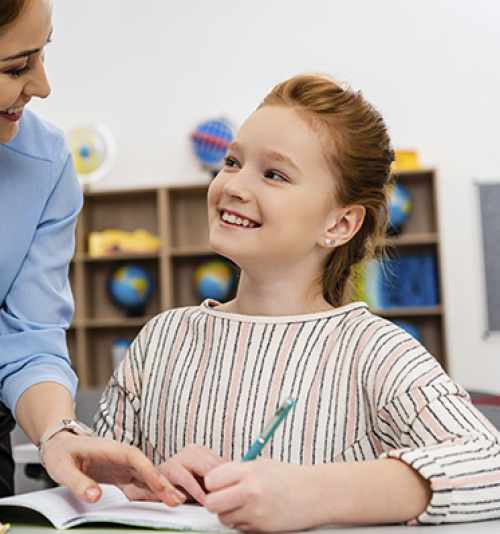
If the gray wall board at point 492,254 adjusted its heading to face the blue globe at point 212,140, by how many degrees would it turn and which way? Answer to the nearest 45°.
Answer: approximately 90° to its right

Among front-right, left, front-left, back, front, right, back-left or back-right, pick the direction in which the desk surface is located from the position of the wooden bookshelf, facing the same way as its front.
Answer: front

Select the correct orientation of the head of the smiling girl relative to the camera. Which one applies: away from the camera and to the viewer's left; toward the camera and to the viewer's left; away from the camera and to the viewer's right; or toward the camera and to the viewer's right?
toward the camera and to the viewer's left

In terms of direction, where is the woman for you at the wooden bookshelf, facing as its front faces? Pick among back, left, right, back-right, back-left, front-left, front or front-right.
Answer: front

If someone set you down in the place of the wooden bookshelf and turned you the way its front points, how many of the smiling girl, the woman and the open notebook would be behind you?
0

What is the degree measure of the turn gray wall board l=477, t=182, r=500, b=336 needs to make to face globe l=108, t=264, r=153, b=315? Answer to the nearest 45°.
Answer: approximately 90° to its right

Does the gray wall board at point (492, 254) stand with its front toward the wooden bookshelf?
no

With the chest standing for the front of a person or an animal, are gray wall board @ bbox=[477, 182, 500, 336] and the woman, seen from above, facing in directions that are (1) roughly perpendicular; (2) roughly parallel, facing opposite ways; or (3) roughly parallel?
roughly perpendicular

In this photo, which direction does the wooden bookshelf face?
toward the camera

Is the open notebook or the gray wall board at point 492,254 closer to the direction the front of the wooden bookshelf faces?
the open notebook

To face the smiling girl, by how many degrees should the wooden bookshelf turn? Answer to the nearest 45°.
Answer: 0° — it already faces them

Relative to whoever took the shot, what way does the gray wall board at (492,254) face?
facing the viewer

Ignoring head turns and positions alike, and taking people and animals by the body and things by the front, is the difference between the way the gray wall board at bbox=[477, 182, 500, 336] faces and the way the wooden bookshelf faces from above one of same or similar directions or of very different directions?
same or similar directions

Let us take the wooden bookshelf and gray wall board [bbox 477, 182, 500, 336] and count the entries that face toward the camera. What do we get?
2
